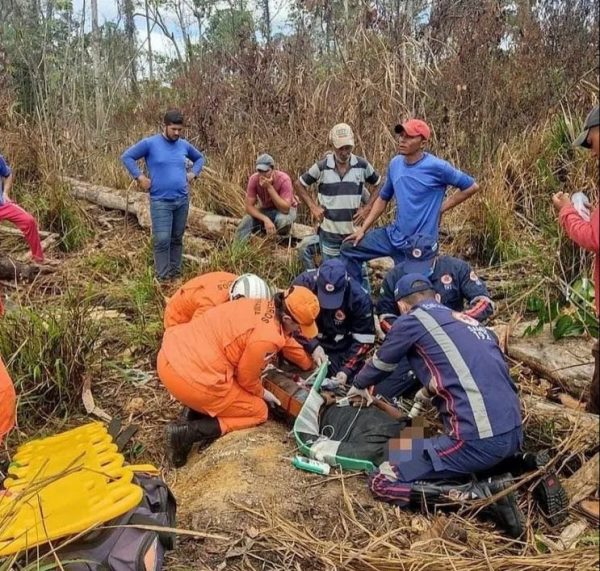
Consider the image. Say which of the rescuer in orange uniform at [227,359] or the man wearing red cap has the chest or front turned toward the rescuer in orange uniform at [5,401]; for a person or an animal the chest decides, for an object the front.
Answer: the man wearing red cap

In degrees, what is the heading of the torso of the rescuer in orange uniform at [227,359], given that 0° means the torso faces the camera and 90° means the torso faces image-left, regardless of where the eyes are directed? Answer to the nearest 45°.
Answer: approximately 270°

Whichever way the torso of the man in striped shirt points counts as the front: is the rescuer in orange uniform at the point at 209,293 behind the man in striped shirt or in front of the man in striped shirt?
in front

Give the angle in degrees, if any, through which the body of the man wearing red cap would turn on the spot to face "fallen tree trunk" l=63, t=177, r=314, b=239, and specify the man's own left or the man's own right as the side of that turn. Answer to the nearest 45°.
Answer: approximately 90° to the man's own right

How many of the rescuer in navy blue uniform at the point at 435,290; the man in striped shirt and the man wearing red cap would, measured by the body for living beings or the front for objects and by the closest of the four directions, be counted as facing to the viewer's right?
0

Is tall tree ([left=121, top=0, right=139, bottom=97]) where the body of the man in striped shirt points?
no

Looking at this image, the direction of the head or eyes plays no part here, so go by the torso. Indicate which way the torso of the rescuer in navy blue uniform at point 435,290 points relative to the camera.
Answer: toward the camera

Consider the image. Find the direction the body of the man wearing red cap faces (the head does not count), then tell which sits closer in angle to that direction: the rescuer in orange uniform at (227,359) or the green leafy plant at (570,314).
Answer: the rescuer in orange uniform

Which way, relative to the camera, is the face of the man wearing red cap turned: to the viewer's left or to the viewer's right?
to the viewer's left

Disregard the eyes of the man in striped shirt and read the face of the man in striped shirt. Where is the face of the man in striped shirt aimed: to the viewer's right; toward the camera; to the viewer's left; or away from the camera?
toward the camera

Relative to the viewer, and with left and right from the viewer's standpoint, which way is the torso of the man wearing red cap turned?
facing the viewer and to the left of the viewer

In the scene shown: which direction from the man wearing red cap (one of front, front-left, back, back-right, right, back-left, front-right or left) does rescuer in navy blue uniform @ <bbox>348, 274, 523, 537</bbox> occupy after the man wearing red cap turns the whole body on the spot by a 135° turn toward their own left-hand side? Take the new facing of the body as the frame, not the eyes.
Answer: right

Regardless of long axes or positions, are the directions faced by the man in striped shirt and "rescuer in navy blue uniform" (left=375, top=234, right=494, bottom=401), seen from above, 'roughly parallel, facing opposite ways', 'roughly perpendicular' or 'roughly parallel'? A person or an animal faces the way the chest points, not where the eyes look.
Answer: roughly parallel

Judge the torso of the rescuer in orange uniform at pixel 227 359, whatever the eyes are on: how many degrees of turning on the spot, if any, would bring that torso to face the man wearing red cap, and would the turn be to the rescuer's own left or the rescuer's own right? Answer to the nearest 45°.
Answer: approximately 45° to the rescuer's own left

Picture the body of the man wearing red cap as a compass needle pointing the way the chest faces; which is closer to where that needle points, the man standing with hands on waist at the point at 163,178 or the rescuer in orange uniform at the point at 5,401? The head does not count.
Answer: the rescuer in orange uniform

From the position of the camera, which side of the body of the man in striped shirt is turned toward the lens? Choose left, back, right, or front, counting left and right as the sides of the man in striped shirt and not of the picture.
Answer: front

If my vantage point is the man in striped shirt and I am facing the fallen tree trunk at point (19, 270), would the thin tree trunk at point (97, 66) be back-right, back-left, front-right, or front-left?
front-right

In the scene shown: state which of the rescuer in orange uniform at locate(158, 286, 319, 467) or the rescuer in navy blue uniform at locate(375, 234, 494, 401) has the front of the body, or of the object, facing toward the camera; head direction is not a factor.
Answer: the rescuer in navy blue uniform

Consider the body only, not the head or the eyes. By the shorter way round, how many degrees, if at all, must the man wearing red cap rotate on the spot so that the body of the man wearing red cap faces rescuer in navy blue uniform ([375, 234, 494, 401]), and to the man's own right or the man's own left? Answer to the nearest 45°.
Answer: approximately 45° to the man's own left

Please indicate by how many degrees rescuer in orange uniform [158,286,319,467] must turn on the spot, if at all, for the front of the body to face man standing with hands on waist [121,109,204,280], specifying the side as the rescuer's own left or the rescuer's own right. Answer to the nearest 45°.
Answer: approximately 90° to the rescuer's own left

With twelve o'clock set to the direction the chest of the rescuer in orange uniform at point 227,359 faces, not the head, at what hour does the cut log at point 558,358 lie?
The cut log is roughly at 12 o'clock from the rescuer in orange uniform.
